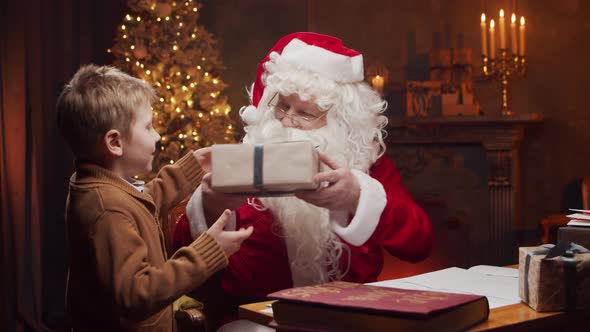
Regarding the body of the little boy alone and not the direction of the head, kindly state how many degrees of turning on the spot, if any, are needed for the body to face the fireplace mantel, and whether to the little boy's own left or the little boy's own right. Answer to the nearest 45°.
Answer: approximately 45° to the little boy's own left

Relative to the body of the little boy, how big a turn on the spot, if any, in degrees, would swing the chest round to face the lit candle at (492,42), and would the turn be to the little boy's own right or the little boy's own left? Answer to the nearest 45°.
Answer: approximately 45° to the little boy's own left

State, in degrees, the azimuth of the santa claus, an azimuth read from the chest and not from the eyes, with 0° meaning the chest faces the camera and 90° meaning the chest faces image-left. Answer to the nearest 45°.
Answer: approximately 45°

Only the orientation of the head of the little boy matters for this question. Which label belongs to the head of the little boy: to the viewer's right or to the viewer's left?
to the viewer's right

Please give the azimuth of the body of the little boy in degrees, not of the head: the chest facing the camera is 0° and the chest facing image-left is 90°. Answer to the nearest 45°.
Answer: approximately 270°

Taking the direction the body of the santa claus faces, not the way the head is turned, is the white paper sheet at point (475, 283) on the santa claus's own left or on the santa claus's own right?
on the santa claus's own left

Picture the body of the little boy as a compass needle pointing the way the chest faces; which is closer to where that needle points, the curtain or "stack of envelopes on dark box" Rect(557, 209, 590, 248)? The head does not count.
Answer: the stack of envelopes on dark box

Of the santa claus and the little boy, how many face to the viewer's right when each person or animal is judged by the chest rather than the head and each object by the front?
1

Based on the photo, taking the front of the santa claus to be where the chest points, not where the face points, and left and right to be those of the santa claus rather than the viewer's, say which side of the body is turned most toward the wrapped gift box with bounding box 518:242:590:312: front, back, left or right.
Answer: left

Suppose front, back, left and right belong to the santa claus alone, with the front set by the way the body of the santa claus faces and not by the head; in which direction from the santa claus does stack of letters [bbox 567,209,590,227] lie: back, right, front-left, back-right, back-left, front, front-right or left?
left

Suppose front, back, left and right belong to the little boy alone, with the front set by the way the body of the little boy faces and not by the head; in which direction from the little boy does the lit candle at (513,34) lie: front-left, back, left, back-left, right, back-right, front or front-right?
front-left

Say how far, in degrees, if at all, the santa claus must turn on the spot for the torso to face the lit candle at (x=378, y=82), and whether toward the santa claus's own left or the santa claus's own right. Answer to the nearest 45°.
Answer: approximately 135° to the santa claus's own right
